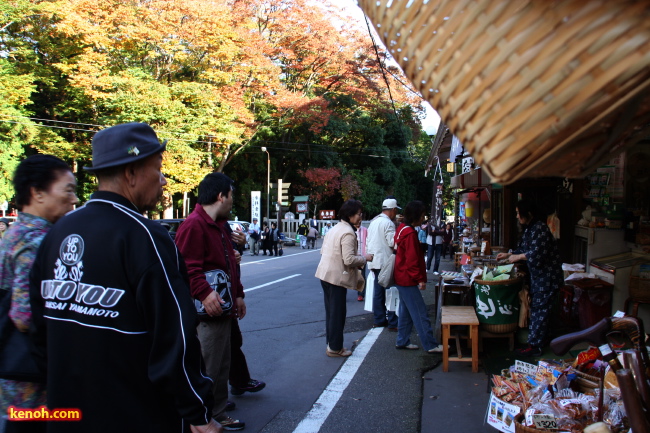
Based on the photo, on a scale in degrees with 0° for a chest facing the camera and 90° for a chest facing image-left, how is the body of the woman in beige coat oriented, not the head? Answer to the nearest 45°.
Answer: approximately 270°

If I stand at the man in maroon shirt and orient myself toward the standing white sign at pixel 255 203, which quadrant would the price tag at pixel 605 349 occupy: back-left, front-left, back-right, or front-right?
back-right

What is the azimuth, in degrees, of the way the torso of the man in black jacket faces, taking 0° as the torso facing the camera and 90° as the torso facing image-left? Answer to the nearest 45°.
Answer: approximately 225°

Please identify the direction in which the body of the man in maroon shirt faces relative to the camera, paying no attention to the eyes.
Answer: to the viewer's right

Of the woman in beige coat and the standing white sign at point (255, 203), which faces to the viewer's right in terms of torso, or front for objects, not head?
the woman in beige coat

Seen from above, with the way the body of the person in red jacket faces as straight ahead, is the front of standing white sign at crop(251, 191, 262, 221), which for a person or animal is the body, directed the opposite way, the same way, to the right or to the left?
to the right

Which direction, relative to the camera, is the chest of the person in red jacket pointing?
to the viewer's right

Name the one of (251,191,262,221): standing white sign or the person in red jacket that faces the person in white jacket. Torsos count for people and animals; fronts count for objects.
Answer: the standing white sign

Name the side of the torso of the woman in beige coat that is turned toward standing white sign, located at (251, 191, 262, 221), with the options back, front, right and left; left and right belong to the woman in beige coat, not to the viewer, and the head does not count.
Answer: left

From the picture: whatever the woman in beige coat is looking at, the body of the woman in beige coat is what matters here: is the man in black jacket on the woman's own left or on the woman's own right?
on the woman's own right
